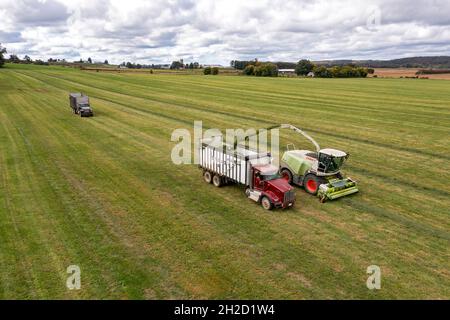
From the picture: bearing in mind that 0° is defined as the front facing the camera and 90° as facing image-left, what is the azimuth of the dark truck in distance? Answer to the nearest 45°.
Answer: approximately 315°

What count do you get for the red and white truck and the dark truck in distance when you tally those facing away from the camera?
0

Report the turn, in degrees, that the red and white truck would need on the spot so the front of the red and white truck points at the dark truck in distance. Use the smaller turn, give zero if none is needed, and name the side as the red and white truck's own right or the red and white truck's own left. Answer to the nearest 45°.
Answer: approximately 180°
